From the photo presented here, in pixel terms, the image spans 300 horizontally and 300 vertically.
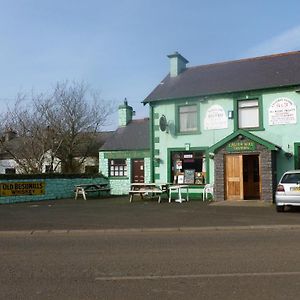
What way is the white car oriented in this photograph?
away from the camera

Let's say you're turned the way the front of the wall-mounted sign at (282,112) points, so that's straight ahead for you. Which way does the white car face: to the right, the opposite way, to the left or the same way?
the opposite way

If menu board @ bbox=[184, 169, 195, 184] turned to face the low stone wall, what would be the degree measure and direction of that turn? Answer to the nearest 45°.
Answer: approximately 90° to its right

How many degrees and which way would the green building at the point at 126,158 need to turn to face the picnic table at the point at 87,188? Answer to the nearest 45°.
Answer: approximately 45° to its right

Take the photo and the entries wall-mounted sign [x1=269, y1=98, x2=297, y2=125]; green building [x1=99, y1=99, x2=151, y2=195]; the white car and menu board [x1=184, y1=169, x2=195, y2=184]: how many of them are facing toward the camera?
3

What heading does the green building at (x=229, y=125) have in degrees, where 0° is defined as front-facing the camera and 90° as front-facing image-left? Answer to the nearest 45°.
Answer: approximately 0°

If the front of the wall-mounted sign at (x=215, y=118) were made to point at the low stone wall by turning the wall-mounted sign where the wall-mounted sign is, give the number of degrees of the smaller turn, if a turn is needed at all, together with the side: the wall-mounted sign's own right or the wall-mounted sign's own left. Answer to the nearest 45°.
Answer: approximately 90° to the wall-mounted sign's own right

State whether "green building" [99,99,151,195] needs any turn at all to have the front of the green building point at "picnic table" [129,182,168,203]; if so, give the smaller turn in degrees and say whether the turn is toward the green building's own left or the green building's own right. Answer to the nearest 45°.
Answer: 0° — it already faces it

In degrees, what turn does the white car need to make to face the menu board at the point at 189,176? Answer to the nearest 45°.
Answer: approximately 45° to its left

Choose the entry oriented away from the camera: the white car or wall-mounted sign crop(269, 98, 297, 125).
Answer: the white car

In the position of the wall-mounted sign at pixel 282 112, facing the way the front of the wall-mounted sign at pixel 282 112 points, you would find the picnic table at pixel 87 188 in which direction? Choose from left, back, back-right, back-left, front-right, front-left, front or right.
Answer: right
